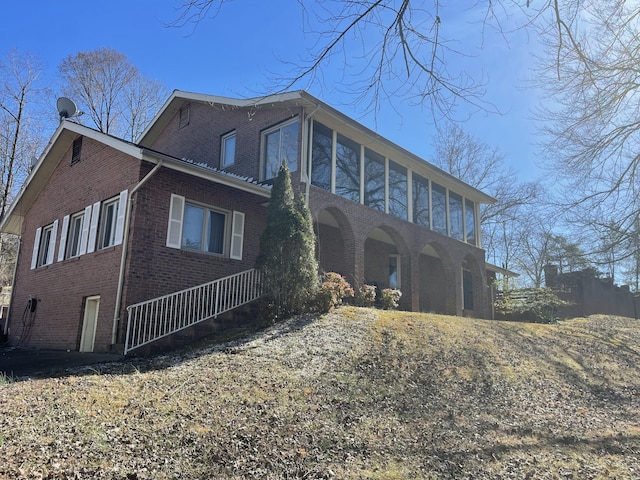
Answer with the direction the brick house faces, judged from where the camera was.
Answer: facing the viewer and to the right of the viewer
